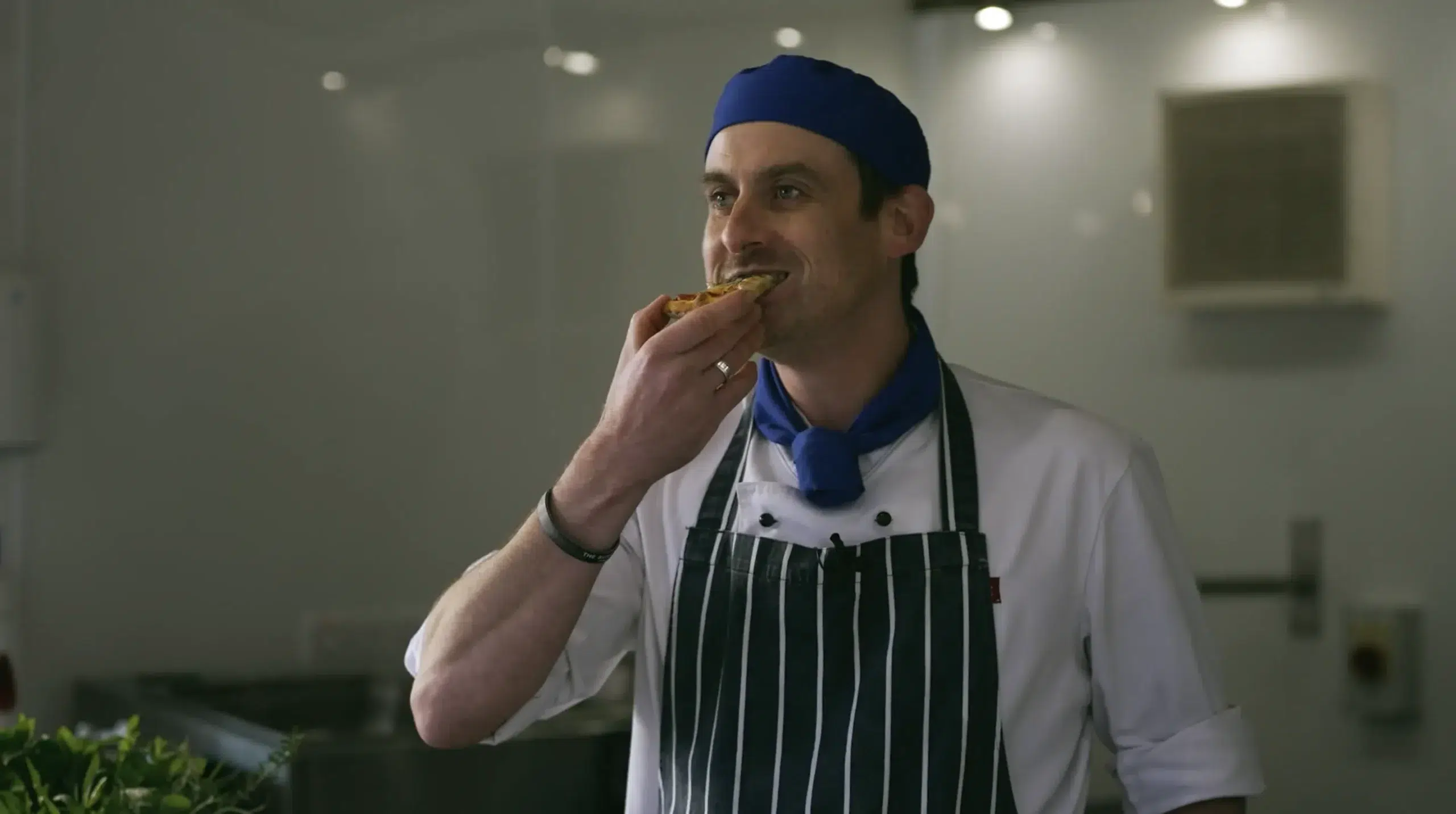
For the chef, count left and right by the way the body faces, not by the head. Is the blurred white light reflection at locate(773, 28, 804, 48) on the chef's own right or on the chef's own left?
on the chef's own right

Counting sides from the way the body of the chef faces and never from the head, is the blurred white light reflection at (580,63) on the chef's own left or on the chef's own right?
on the chef's own right

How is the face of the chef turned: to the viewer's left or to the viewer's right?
to the viewer's left

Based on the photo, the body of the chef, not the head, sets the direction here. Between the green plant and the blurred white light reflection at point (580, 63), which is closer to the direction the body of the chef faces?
the green plant

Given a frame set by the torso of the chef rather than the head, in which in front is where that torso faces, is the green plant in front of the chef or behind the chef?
in front

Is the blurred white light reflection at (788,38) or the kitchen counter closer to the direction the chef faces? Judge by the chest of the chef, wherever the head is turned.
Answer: the kitchen counter

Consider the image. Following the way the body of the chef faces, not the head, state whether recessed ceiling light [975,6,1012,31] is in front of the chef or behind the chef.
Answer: behind

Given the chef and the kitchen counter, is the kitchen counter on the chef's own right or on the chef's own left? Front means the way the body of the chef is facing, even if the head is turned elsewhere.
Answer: on the chef's own right

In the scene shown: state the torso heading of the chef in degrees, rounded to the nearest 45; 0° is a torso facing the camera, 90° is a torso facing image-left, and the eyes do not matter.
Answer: approximately 45°
